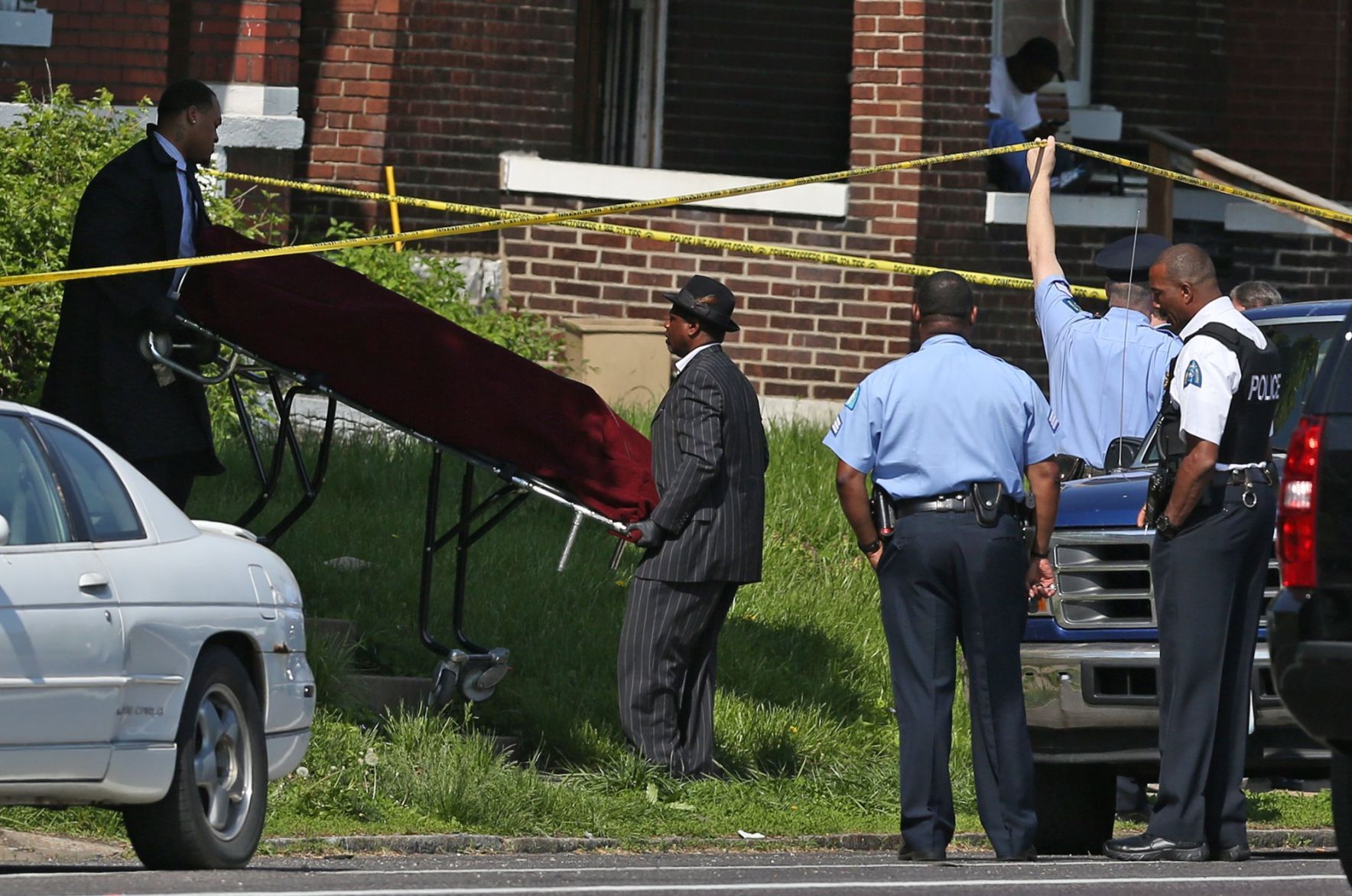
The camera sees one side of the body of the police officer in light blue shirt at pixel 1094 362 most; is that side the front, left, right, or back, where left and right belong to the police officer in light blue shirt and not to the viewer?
back

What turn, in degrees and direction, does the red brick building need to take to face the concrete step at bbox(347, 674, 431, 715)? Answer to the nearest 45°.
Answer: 0° — it already faces it

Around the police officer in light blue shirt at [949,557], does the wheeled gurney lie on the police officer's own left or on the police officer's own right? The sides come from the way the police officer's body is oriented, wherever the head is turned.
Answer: on the police officer's own left

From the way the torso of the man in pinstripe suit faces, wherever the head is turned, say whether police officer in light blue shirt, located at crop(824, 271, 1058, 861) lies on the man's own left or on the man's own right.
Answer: on the man's own left

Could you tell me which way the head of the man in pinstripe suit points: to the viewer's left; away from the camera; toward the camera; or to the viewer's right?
to the viewer's left

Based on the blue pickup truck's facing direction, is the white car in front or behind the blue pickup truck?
in front

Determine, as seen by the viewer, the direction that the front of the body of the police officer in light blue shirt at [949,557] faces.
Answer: away from the camera

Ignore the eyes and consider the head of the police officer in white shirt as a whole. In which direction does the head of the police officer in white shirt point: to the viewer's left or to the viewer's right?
to the viewer's left

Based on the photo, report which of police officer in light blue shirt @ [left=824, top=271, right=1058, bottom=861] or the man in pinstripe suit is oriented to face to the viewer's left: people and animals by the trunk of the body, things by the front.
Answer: the man in pinstripe suit

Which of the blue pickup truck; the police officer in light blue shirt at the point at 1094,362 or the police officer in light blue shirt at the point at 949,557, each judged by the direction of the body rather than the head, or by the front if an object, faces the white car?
the blue pickup truck

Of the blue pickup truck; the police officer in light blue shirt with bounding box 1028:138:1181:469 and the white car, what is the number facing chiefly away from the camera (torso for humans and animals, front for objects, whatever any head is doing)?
1

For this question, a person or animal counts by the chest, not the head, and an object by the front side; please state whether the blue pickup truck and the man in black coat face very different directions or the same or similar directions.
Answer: very different directions
